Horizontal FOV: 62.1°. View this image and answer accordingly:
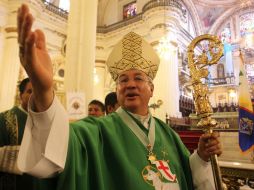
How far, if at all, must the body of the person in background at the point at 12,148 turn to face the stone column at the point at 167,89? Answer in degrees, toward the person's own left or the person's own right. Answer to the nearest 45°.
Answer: approximately 90° to the person's own left

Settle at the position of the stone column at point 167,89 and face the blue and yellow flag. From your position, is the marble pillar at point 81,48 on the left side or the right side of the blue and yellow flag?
right

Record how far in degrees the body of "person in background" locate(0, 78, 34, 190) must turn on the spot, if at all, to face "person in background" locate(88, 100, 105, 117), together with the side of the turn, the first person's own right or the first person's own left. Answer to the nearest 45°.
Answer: approximately 90° to the first person's own left

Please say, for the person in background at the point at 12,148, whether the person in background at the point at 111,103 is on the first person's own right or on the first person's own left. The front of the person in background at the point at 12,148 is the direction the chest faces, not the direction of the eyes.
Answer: on the first person's own left

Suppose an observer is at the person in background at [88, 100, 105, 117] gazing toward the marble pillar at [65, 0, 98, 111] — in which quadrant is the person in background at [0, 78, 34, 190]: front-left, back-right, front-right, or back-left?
back-left

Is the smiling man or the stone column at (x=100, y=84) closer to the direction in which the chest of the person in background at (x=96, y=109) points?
the smiling man

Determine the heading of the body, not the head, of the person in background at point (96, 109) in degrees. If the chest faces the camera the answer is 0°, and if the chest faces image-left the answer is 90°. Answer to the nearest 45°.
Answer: approximately 45°

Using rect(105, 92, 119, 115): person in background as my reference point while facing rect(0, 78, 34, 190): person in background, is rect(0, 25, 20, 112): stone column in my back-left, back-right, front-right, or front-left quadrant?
back-right

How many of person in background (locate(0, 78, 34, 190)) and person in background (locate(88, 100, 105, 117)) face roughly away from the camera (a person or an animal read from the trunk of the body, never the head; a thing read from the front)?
0

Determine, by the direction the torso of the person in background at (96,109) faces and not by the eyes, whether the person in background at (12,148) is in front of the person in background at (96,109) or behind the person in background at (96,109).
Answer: in front

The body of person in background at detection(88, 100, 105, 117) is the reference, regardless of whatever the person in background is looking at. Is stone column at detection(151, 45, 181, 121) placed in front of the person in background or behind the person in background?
behind
